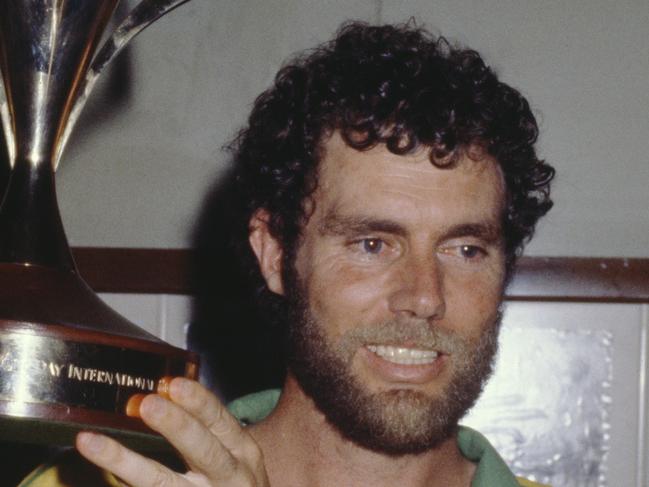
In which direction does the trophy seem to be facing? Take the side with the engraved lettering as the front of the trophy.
toward the camera

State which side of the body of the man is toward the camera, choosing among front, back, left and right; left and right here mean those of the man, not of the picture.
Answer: front
